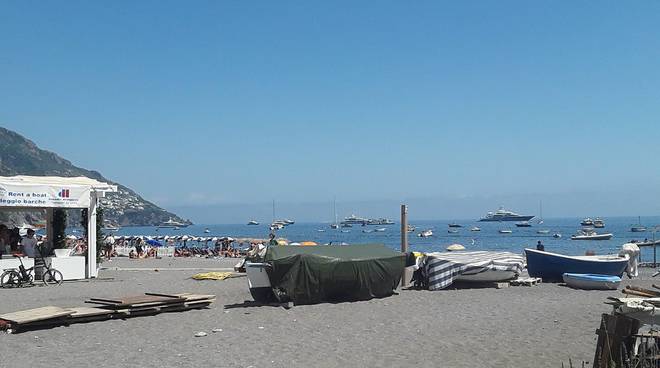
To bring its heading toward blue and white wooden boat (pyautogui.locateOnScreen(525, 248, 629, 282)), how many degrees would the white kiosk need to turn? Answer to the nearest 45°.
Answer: approximately 90° to its left

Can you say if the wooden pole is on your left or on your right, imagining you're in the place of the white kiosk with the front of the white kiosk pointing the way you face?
on your left

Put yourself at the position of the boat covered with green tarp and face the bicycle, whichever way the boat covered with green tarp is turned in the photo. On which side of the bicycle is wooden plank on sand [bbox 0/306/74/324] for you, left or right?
left

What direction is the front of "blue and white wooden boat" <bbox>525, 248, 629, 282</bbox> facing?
to the viewer's left

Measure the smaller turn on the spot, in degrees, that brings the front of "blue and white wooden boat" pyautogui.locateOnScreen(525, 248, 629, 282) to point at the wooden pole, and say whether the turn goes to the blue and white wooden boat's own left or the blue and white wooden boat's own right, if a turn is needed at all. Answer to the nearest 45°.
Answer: approximately 45° to the blue and white wooden boat's own left

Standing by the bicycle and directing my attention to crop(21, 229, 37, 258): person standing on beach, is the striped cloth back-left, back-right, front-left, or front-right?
back-right

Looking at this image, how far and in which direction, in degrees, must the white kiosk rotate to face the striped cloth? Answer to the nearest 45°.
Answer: approximately 45° to its left

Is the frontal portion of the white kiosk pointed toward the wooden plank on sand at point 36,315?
yes

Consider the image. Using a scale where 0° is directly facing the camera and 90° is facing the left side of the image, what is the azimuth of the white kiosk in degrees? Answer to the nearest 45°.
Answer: approximately 0°

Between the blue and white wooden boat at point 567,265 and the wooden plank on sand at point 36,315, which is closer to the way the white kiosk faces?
the wooden plank on sand
